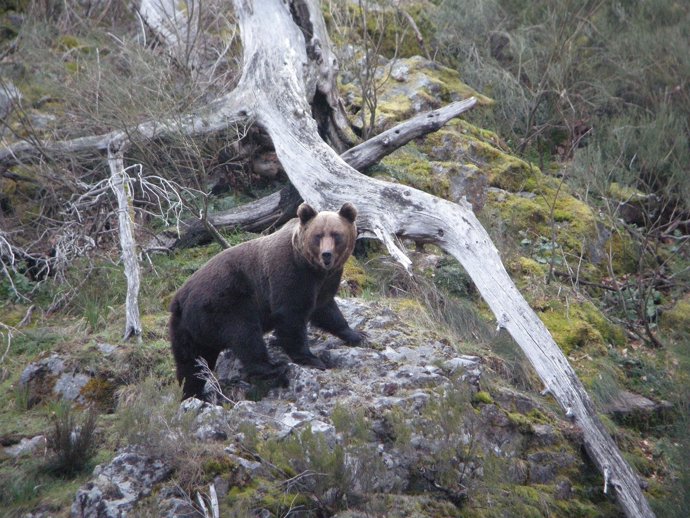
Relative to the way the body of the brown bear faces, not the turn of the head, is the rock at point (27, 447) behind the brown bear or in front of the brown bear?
behind

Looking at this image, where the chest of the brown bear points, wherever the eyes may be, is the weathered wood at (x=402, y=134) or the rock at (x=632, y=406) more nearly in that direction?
the rock

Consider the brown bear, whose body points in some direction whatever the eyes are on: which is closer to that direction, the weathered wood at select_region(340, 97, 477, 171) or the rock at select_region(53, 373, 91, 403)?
the weathered wood

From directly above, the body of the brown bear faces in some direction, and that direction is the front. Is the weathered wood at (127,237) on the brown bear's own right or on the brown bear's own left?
on the brown bear's own left

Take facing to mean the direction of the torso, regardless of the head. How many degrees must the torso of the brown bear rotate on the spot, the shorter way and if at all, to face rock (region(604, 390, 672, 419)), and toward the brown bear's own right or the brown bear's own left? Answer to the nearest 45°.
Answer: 0° — it already faces it

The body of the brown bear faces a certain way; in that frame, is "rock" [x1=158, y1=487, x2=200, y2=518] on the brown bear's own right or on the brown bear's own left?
on the brown bear's own right

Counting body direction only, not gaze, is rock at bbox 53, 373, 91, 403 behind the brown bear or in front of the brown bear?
behind

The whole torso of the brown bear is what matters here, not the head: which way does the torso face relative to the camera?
to the viewer's right

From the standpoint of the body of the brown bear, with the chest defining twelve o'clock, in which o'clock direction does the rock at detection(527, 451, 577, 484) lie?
The rock is roughly at 1 o'clock from the brown bear.

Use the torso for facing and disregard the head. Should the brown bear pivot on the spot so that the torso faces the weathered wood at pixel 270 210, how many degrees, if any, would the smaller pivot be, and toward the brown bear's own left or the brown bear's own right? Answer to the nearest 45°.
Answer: approximately 90° to the brown bear's own left

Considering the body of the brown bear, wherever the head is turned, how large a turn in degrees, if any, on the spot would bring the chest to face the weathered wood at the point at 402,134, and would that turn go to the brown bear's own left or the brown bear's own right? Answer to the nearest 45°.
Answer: approximately 45° to the brown bear's own left

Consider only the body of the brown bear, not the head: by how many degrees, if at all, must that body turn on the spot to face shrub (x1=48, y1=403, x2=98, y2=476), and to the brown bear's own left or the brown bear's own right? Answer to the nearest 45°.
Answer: approximately 135° to the brown bear's own right

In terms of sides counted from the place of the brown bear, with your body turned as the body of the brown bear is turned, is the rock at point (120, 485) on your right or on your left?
on your right

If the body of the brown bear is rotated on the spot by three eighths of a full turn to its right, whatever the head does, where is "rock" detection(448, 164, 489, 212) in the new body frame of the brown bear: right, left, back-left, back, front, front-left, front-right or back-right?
back
